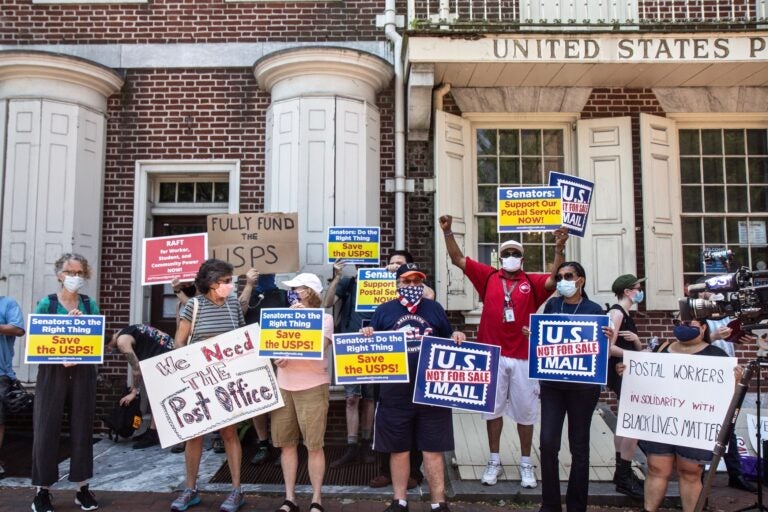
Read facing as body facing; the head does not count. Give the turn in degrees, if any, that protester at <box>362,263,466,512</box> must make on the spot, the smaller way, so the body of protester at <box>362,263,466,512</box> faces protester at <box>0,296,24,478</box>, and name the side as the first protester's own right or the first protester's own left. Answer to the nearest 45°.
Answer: approximately 90° to the first protester's own right

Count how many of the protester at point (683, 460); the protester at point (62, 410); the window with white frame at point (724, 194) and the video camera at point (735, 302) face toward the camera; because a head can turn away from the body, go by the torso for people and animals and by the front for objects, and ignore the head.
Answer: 3

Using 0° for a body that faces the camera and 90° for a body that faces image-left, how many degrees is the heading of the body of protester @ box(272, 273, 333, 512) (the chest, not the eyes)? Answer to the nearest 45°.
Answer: approximately 45°

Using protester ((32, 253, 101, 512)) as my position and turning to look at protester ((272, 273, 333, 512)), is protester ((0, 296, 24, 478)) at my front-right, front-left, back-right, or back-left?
back-left

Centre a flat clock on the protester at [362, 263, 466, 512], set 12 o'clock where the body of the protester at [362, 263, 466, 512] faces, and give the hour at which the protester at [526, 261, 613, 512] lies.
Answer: the protester at [526, 261, 613, 512] is roughly at 9 o'clock from the protester at [362, 263, 466, 512].

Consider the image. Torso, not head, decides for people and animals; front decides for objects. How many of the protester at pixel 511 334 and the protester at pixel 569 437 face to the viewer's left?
0

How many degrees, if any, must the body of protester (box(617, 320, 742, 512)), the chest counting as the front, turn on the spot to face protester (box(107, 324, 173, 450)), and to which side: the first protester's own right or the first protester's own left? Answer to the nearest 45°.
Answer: approximately 90° to the first protester's own right

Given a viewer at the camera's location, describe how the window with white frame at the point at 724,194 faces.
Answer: facing the viewer

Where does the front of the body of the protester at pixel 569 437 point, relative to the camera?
toward the camera

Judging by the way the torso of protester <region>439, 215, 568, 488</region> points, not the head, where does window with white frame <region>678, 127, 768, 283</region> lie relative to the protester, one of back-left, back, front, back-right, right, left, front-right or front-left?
back-left

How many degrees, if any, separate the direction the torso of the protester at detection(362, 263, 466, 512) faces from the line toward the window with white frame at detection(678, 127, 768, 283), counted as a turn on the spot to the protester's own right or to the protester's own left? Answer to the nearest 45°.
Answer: approximately 135° to the protester's own left

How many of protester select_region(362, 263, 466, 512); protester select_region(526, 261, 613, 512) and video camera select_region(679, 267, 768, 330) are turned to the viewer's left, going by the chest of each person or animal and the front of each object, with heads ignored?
1

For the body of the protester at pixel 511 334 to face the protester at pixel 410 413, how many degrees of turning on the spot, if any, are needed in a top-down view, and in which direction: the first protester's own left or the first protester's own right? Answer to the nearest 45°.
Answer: approximately 45° to the first protester's own right

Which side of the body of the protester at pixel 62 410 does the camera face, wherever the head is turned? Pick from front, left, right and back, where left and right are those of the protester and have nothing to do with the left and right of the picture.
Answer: front
